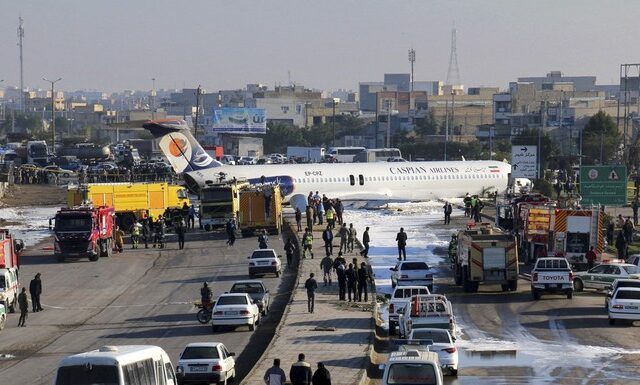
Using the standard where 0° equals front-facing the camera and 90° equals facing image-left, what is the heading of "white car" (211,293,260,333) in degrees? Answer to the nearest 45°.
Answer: approximately 180°

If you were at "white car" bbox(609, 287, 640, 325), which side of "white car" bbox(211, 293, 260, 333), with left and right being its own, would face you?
right

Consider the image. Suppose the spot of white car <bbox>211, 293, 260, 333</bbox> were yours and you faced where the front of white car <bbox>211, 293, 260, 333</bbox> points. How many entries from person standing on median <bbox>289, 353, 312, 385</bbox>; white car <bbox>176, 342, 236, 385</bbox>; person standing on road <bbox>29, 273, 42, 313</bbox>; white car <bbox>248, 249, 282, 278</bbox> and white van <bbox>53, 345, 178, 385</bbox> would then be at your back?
3

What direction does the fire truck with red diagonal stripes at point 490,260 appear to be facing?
away from the camera

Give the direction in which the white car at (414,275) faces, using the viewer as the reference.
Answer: facing away from the viewer and to the left of the viewer

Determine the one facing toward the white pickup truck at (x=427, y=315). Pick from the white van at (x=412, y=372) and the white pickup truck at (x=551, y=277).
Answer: the white van

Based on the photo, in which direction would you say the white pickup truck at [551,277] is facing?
away from the camera

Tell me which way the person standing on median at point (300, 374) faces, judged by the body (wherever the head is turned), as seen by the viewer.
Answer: away from the camera

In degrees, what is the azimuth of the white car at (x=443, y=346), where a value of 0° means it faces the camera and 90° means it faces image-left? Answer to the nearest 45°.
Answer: approximately 180°

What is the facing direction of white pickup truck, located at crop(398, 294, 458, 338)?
away from the camera
